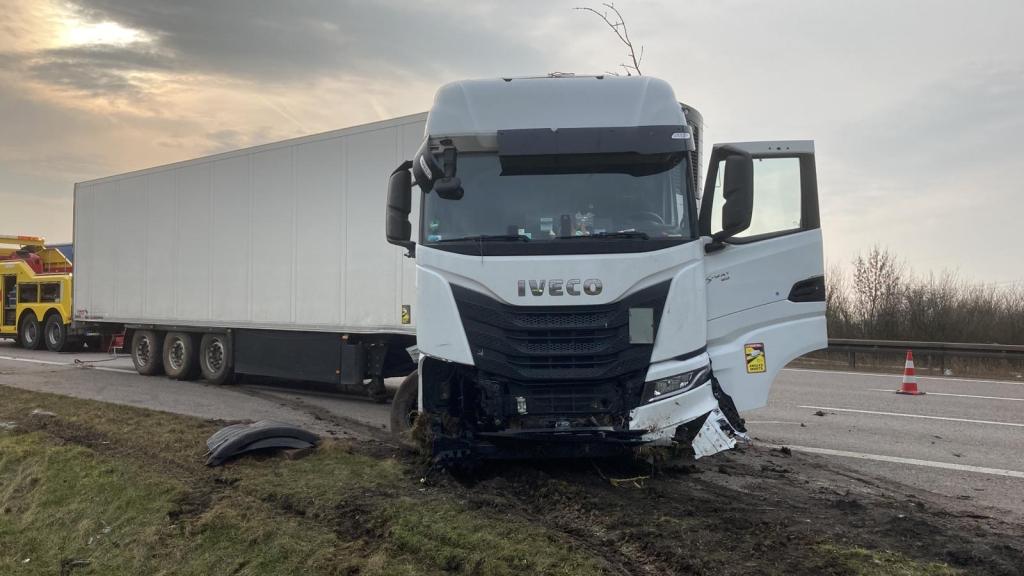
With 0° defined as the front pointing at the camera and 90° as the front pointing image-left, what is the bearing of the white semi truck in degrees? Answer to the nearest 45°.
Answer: approximately 0°

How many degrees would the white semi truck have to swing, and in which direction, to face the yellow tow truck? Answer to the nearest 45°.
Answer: approximately 135° to its right

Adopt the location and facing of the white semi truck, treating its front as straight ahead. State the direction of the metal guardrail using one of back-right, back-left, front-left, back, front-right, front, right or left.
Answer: back-left

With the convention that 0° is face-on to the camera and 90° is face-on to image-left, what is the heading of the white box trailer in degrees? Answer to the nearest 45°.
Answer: approximately 315°

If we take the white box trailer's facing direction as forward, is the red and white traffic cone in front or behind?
in front

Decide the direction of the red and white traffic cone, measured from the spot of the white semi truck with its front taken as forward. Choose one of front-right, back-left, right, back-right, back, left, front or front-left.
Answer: back-left

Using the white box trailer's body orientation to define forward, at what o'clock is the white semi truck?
The white semi truck is roughly at 1 o'clock from the white box trailer.

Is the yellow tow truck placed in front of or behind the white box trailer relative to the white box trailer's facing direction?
behind
